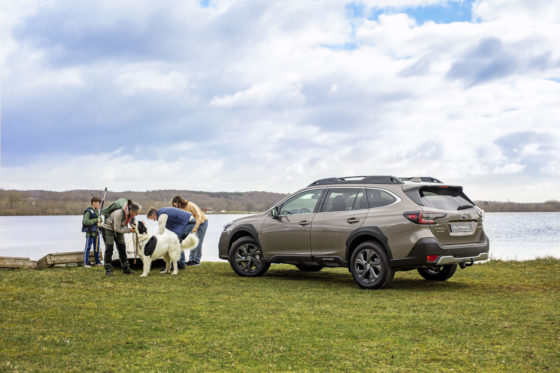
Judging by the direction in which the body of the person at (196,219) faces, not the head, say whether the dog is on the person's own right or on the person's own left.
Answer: on the person's own left

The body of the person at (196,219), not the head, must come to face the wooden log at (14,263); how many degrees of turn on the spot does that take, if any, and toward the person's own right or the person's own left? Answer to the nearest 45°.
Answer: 0° — they already face it

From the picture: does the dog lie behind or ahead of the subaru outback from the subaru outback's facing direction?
ahead

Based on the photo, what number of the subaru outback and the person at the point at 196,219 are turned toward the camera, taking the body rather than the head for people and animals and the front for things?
0

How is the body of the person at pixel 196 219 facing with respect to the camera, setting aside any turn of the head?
to the viewer's left

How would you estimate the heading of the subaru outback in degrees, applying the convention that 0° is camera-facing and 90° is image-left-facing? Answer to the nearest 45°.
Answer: approximately 135°

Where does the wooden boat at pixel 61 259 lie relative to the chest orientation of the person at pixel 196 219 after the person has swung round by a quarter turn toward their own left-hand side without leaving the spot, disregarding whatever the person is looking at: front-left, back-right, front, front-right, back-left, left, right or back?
right

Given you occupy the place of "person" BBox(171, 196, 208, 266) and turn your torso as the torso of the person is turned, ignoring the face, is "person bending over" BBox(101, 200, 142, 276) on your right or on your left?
on your left
